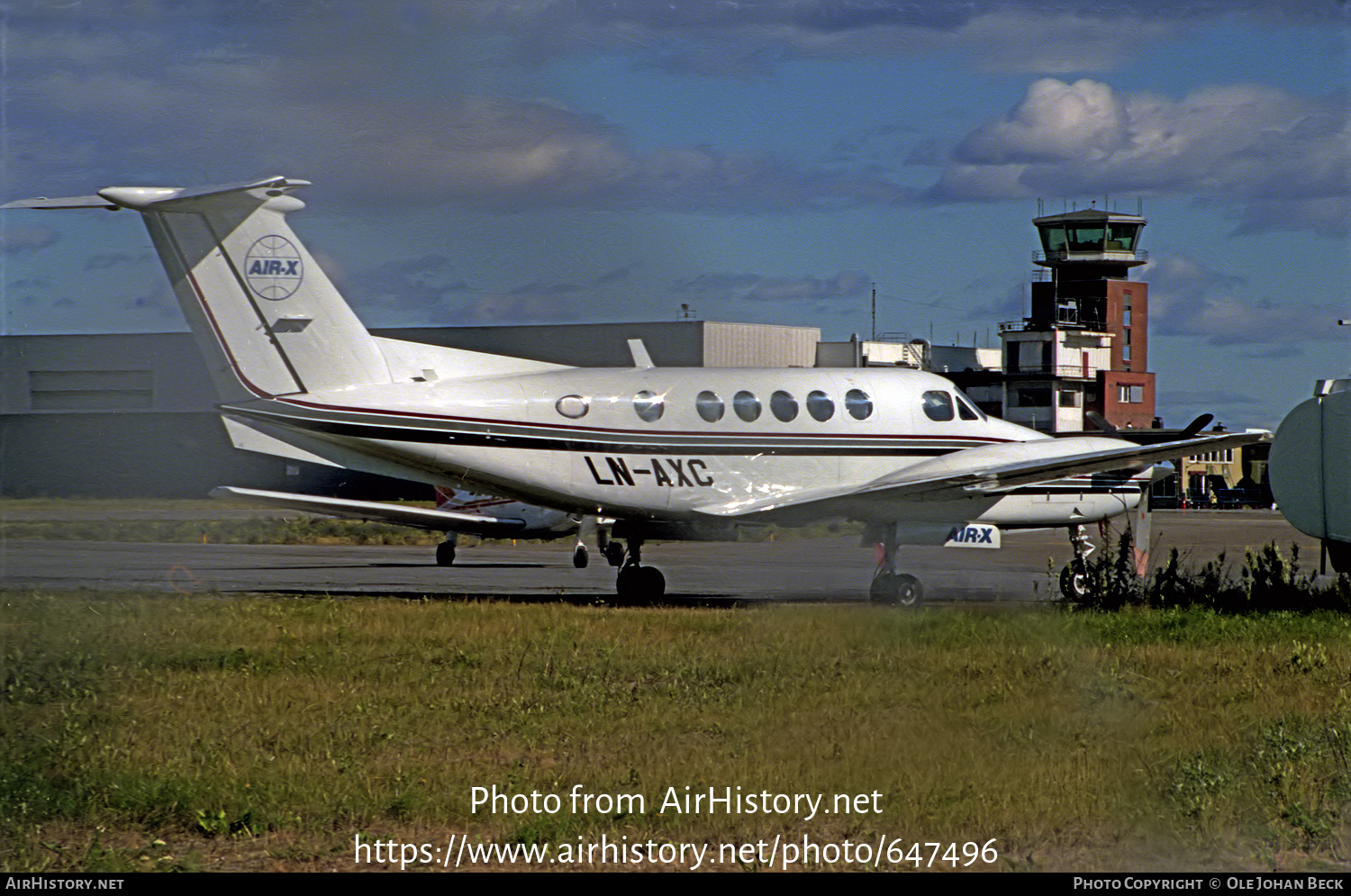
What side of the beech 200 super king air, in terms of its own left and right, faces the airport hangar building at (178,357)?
left

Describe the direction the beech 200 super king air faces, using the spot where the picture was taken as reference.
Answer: facing away from the viewer and to the right of the viewer
